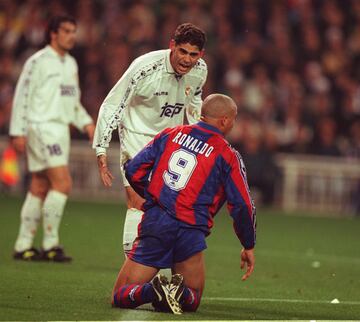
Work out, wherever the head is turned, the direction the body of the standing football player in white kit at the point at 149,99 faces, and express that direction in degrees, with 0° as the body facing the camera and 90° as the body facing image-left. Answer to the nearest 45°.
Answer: approximately 315°

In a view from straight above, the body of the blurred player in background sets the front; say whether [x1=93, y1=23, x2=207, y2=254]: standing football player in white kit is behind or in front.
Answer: in front

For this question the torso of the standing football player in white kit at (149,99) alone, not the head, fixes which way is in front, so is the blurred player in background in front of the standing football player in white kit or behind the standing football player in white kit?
behind

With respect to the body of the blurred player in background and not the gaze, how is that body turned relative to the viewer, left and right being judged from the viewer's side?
facing the viewer and to the right of the viewer

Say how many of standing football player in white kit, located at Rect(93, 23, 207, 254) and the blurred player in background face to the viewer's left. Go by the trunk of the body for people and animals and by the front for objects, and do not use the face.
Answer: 0
